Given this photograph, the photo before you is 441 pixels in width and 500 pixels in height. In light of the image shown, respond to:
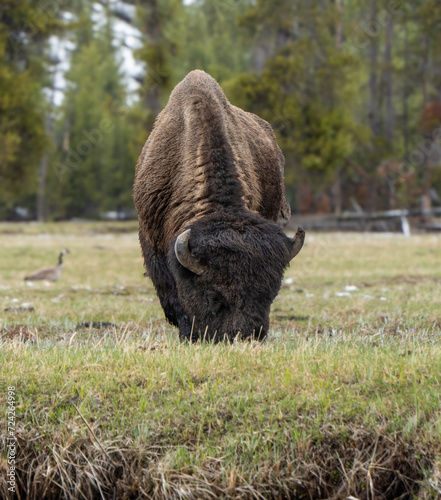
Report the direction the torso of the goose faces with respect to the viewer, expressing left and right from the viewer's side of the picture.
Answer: facing to the right of the viewer

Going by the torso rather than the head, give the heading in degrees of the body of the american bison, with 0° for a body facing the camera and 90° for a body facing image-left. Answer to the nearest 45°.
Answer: approximately 0°

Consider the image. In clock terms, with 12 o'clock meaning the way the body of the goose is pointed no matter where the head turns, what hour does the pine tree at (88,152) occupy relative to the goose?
The pine tree is roughly at 9 o'clock from the goose.

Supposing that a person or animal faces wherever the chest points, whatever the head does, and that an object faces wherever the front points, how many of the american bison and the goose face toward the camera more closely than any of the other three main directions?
1

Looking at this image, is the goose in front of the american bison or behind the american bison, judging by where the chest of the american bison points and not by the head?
behind

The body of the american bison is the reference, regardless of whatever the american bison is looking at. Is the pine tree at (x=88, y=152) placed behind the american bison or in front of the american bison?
behind

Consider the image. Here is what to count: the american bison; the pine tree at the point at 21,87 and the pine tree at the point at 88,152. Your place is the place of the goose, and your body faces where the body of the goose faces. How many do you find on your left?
2

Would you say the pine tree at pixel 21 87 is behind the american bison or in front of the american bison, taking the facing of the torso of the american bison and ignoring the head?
behind

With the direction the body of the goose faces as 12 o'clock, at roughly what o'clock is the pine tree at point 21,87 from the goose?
The pine tree is roughly at 9 o'clock from the goose.

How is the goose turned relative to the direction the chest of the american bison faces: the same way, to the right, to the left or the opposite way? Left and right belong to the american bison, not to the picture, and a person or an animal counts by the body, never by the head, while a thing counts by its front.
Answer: to the left
